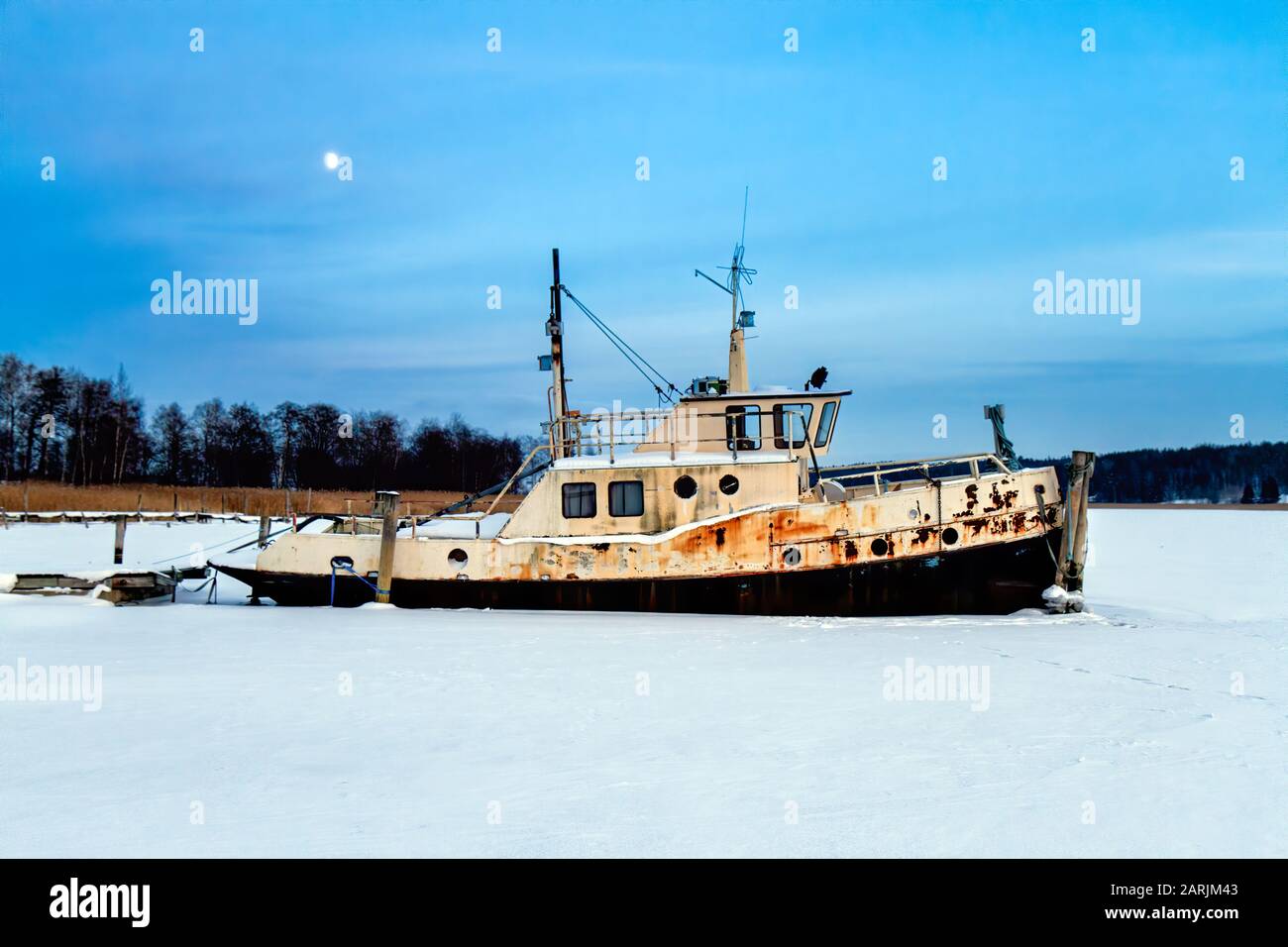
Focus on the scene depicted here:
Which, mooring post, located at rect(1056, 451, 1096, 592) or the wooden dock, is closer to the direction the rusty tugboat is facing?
the mooring post

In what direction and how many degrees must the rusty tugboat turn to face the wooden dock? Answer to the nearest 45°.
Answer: approximately 180°

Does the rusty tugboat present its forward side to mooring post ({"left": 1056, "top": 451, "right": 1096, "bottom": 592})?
yes

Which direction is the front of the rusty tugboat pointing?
to the viewer's right
